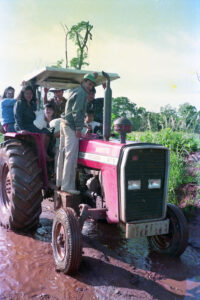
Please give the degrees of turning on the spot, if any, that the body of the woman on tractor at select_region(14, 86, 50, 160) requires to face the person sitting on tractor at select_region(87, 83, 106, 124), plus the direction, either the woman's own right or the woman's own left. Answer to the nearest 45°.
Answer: approximately 90° to the woman's own left

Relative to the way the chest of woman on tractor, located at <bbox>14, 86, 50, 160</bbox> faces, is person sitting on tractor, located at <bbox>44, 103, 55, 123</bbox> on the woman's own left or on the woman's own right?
on the woman's own left

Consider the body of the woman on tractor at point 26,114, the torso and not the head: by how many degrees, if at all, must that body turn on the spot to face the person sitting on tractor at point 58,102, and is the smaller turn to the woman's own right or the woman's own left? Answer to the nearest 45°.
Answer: approximately 90° to the woman's own left

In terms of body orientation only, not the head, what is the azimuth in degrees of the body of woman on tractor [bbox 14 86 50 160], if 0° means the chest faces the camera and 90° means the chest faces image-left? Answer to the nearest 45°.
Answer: approximately 315°

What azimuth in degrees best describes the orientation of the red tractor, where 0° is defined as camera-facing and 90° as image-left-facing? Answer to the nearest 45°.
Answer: approximately 315°
